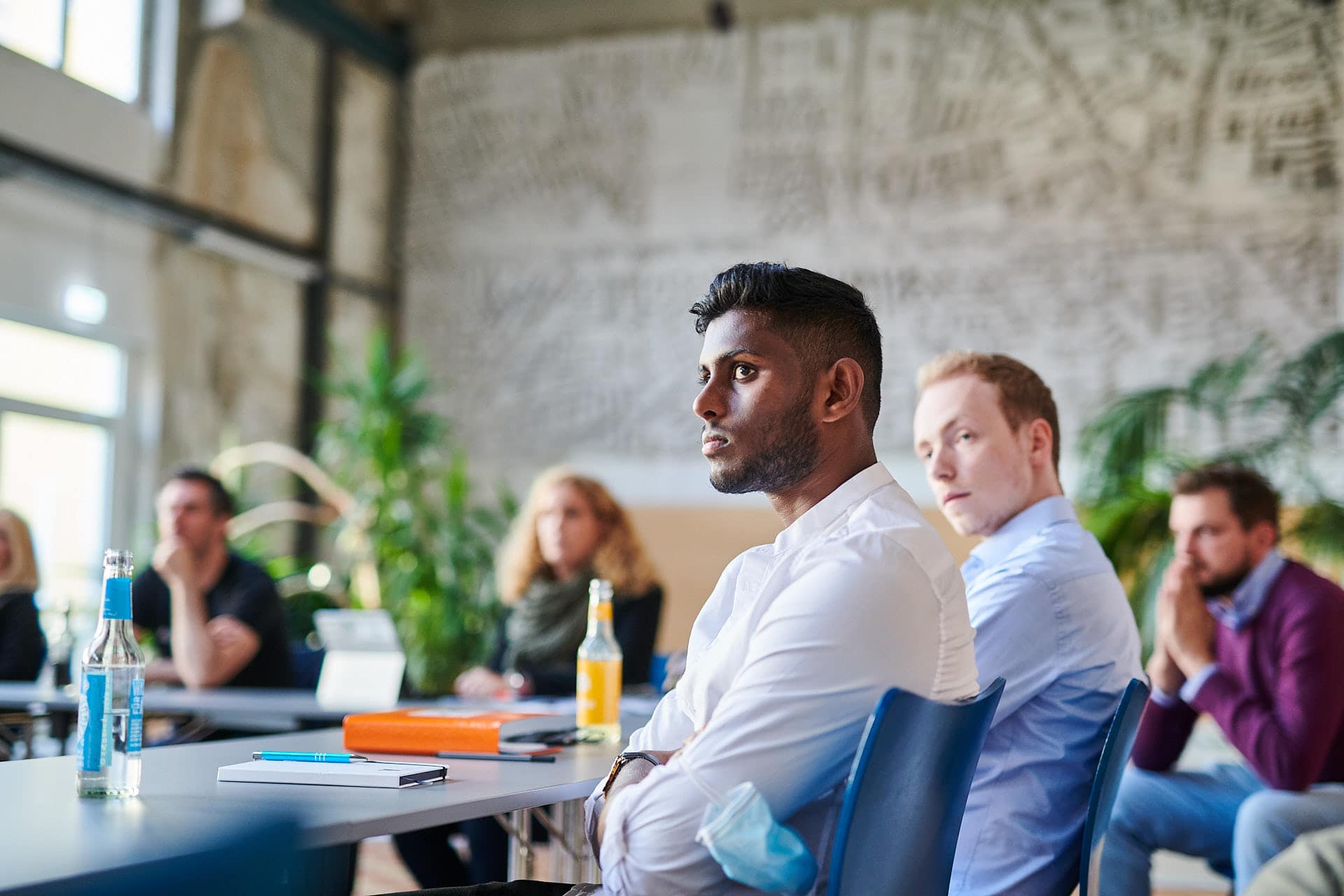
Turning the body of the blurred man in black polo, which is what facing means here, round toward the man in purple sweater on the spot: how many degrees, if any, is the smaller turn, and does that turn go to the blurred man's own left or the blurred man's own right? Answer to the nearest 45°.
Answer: approximately 90° to the blurred man's own left

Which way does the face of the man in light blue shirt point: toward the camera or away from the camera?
toward the camera

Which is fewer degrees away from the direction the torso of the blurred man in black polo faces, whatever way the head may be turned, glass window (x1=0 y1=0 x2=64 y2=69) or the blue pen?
the blue pen

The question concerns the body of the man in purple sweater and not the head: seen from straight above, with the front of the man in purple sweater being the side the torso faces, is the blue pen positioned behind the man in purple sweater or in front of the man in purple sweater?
in front

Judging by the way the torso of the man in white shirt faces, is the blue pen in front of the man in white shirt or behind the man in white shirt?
in front

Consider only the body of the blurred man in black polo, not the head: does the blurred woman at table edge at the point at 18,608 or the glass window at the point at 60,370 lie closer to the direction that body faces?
the blurred woman at table edge

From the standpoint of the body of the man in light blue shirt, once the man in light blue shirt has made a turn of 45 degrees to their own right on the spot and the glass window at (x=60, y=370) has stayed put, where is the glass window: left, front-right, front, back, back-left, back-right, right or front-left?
front

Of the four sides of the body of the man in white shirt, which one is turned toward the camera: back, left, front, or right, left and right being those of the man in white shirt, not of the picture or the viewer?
left

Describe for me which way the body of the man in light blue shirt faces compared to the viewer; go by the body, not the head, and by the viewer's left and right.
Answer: facing to the left of the viewer

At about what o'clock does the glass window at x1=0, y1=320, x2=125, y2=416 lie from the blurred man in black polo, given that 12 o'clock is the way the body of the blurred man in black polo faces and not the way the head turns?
The glass window is roughly at 4 o'clock from the blurred man in black polo.

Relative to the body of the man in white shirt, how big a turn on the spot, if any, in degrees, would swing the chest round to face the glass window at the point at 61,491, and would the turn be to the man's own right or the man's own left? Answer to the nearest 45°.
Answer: approximately 45° to the man's own right

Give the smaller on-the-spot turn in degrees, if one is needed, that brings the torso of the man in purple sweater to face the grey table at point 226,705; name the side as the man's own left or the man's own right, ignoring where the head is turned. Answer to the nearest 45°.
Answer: approximately 45° to the man's own right

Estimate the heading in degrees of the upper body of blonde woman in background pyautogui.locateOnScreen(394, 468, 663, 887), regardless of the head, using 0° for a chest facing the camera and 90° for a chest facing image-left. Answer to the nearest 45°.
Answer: approximately 45°

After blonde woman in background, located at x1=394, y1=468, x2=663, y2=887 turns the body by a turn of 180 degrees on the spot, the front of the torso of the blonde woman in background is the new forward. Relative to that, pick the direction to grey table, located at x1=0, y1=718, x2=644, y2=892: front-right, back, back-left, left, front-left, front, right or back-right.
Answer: back-right

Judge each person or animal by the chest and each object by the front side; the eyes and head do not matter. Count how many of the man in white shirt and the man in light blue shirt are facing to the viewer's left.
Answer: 2

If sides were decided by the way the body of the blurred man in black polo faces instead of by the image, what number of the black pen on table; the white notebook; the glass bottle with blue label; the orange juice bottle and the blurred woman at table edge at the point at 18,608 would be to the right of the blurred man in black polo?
1

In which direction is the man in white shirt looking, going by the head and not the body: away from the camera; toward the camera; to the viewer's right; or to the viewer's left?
to the viewer's left
